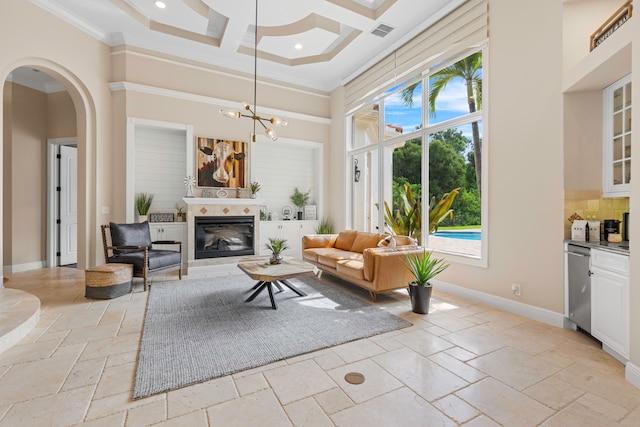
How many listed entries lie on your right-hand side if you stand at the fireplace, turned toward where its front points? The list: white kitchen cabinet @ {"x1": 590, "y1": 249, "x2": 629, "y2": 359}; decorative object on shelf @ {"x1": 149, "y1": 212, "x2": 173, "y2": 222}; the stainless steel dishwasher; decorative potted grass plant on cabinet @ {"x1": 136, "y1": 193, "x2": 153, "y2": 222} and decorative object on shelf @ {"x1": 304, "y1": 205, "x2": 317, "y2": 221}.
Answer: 2

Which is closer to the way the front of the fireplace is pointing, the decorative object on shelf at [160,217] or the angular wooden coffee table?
the angular wooden coffee table

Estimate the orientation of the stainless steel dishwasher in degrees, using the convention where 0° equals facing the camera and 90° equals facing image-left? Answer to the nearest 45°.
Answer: approximately 45°

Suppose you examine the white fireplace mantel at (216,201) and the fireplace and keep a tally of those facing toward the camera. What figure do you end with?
2

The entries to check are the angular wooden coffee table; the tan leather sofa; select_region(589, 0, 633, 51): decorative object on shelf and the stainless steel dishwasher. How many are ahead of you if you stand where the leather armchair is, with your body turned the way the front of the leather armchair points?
4

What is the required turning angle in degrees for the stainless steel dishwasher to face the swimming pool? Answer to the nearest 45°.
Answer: approximately 90° to its right

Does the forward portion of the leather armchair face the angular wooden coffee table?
yes

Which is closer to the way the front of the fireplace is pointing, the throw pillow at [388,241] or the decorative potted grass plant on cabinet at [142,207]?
the throw pillow

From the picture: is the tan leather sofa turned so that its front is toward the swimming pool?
no

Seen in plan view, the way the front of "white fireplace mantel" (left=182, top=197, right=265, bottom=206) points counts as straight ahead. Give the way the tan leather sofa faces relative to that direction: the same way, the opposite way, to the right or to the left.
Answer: to the right

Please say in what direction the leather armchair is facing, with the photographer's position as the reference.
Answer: facing the viewer and to the right of the viewer

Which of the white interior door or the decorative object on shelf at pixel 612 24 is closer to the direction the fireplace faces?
the decorative object on shelf

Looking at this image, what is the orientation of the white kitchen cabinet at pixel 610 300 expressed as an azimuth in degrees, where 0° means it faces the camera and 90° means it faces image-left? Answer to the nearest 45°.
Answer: approximately 45°

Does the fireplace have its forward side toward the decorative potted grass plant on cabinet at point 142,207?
no

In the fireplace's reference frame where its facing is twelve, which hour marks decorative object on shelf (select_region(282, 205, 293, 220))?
The decorative object on shelf is roughly at 8 o'clock from the fireplace.

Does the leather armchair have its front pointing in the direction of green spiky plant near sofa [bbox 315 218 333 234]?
no

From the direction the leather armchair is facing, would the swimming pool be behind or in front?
in front

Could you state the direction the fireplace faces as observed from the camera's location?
facing the viewer

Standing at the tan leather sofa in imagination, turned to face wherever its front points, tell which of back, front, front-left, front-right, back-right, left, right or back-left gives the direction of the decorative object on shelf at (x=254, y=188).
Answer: right

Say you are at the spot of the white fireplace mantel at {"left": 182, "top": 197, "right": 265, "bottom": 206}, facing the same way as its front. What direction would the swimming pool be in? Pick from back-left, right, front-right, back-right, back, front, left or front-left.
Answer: front-left

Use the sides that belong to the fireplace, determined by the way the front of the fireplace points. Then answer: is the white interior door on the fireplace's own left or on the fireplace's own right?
on the fireplace's own right

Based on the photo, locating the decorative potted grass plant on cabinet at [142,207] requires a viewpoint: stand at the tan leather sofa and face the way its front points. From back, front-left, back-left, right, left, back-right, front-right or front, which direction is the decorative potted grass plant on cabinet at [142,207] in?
front-right

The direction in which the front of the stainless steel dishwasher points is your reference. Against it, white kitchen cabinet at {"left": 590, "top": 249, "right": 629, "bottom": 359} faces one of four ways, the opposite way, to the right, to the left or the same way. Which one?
the same way

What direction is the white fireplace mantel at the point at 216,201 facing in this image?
toward the camera
